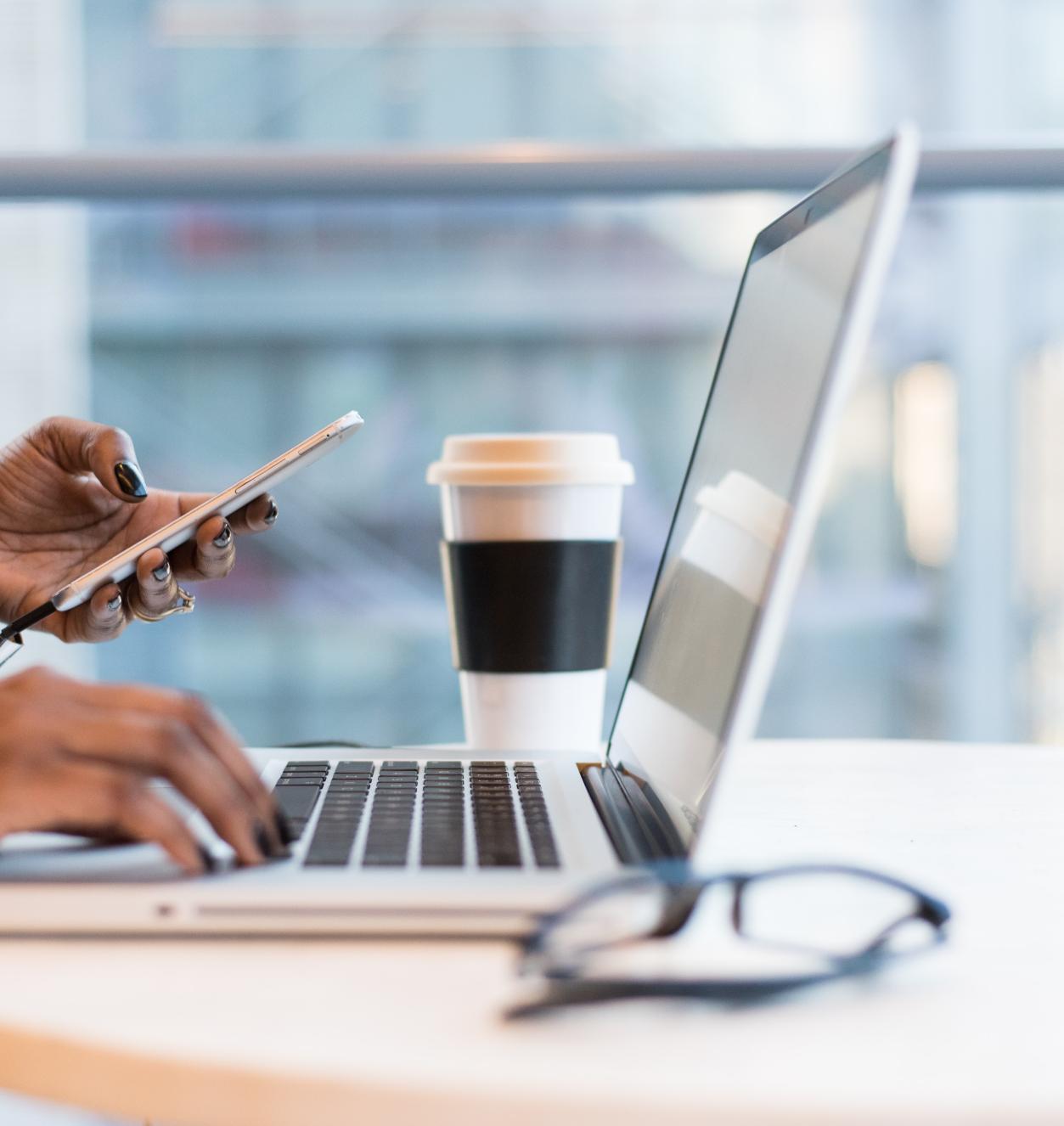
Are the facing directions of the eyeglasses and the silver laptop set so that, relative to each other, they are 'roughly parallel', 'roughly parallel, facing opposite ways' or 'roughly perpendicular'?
roughly perpendicular

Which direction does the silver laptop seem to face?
to the viewer's left
